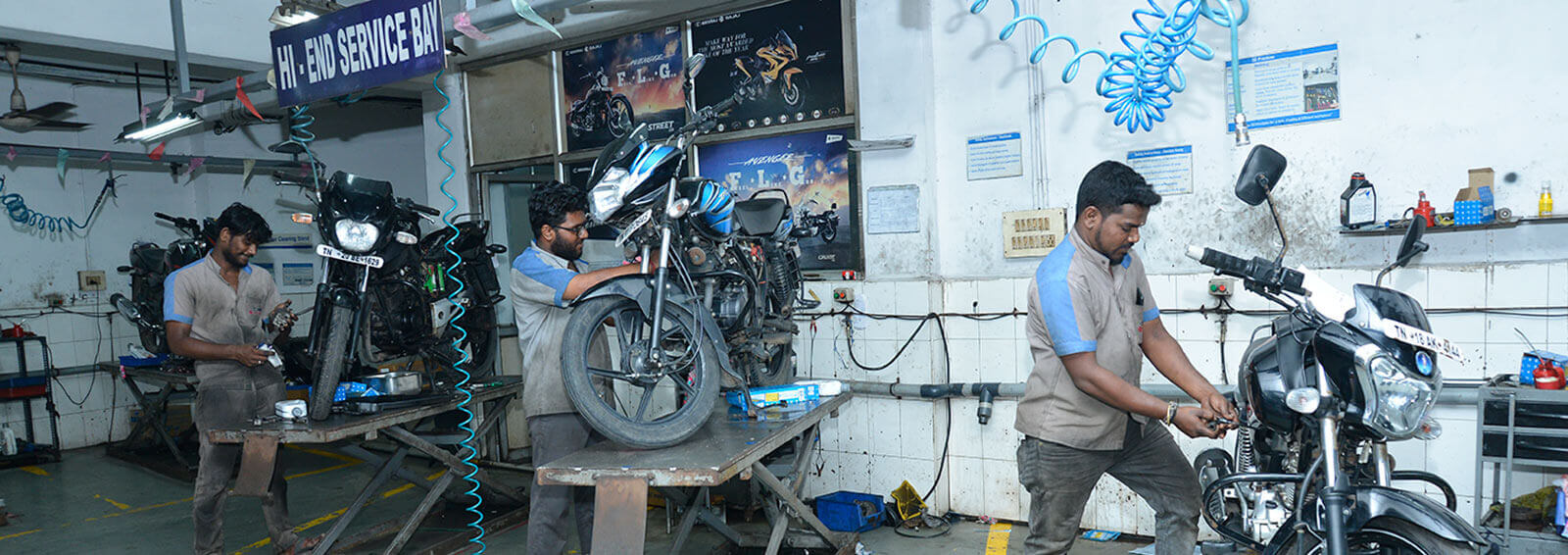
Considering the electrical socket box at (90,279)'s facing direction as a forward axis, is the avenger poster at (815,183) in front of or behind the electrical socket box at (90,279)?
in front

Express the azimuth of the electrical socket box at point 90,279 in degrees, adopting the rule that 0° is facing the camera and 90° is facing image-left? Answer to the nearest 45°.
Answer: approximately 0°

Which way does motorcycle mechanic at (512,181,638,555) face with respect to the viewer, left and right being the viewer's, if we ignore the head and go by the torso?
facing to the right of the viewer

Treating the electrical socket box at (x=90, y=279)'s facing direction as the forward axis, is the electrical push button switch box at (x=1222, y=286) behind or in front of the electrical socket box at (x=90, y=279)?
in front

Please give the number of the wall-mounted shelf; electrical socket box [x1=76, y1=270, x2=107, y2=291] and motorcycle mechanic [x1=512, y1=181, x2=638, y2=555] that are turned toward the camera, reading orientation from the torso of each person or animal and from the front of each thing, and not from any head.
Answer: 2

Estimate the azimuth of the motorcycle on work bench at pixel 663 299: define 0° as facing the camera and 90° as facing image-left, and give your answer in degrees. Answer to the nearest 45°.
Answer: approximately 45°

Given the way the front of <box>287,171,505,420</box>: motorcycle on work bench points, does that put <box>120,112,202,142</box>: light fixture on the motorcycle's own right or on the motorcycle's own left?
on the motorcycle's own right

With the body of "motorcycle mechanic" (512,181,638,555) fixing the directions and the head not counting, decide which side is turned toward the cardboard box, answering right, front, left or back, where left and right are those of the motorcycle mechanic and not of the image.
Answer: front

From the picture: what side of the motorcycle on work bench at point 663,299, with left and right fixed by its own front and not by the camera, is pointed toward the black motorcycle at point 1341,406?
left

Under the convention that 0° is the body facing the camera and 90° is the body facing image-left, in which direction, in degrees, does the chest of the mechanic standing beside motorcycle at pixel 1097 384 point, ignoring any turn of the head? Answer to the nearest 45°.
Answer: approximately 315°
